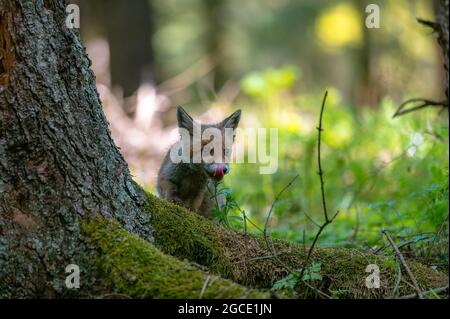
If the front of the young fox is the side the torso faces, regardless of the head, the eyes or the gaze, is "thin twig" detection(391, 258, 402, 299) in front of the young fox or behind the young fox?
in front

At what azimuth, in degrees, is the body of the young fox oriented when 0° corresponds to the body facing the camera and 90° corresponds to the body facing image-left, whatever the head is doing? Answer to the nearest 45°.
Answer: approximately 315°

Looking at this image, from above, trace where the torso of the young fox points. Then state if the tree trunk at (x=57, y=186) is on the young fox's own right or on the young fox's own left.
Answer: on the young fox's own right
